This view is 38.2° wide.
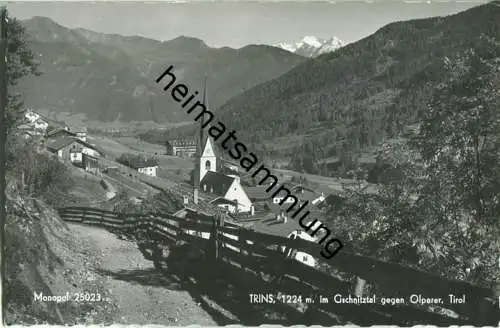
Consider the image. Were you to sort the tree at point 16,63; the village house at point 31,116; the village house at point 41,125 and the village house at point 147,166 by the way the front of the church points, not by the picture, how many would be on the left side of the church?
0

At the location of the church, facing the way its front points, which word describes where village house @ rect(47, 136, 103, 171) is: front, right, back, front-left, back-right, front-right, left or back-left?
back-right

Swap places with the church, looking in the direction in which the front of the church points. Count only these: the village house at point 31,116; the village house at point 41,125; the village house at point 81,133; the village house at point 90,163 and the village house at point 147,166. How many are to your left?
0

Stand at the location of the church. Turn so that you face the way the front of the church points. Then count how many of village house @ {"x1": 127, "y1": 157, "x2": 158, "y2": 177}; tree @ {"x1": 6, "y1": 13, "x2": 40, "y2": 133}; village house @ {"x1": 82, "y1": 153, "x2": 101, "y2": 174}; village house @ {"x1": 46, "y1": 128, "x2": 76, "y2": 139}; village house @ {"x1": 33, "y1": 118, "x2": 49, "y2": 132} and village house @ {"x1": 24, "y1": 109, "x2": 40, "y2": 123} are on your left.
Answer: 0

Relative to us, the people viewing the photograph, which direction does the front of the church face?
facing the viewer and to the right of the viewer

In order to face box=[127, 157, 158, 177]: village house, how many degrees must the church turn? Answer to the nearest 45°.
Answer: approximately 135° to its right

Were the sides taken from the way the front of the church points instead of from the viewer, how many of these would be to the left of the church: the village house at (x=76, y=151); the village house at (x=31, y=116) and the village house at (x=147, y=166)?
0

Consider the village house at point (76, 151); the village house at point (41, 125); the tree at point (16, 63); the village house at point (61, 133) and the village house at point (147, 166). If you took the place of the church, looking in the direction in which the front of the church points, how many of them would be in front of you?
0
